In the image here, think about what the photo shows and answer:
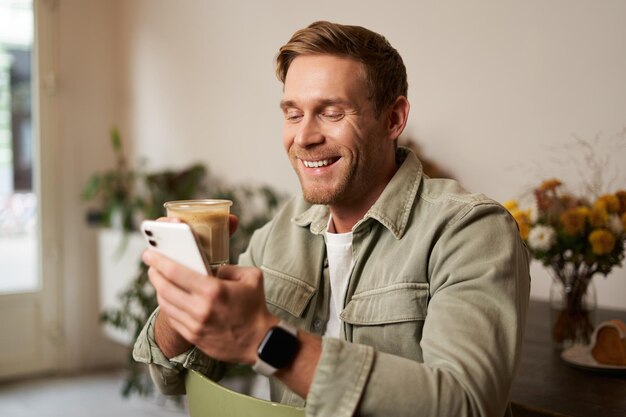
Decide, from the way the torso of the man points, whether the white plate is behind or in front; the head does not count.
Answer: behind

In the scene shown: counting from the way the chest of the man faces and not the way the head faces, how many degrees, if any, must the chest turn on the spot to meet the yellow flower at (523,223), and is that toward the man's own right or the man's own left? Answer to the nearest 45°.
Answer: approximately 180°

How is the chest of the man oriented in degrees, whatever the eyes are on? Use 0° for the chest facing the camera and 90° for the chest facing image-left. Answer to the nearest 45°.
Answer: approximately 45°
